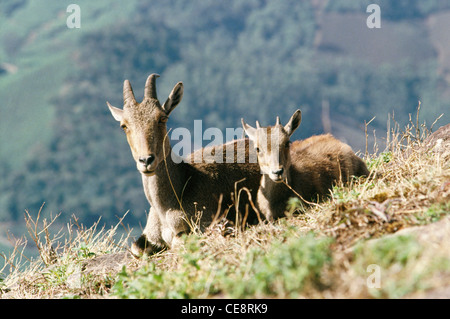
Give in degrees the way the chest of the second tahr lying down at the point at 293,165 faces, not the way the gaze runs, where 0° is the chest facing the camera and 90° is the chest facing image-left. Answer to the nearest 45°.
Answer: approximately 45°
